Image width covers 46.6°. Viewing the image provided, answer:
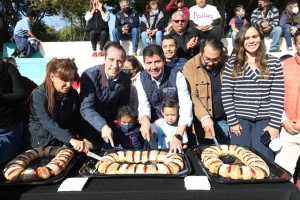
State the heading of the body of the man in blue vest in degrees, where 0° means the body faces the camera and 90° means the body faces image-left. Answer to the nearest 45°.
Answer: approximately 0°

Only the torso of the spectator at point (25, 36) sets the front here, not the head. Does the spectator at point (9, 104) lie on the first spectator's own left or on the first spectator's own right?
on the first spectator's own right

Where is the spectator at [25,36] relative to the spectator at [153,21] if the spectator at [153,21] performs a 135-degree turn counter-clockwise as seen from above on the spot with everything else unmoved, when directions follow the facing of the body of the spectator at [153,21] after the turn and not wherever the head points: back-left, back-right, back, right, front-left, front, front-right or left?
back-left

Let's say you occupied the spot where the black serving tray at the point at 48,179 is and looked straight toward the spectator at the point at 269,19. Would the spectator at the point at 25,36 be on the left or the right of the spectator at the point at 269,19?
left

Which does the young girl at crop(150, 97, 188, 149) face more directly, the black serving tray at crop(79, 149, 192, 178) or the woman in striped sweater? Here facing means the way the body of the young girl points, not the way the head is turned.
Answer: the black serving tray

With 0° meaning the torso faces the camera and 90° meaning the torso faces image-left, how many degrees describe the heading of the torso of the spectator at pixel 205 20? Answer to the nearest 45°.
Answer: approximately 0°

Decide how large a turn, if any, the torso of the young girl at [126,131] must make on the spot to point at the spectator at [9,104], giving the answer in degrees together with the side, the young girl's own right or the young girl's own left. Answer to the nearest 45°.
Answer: approximately 90° to the young girl's own right
